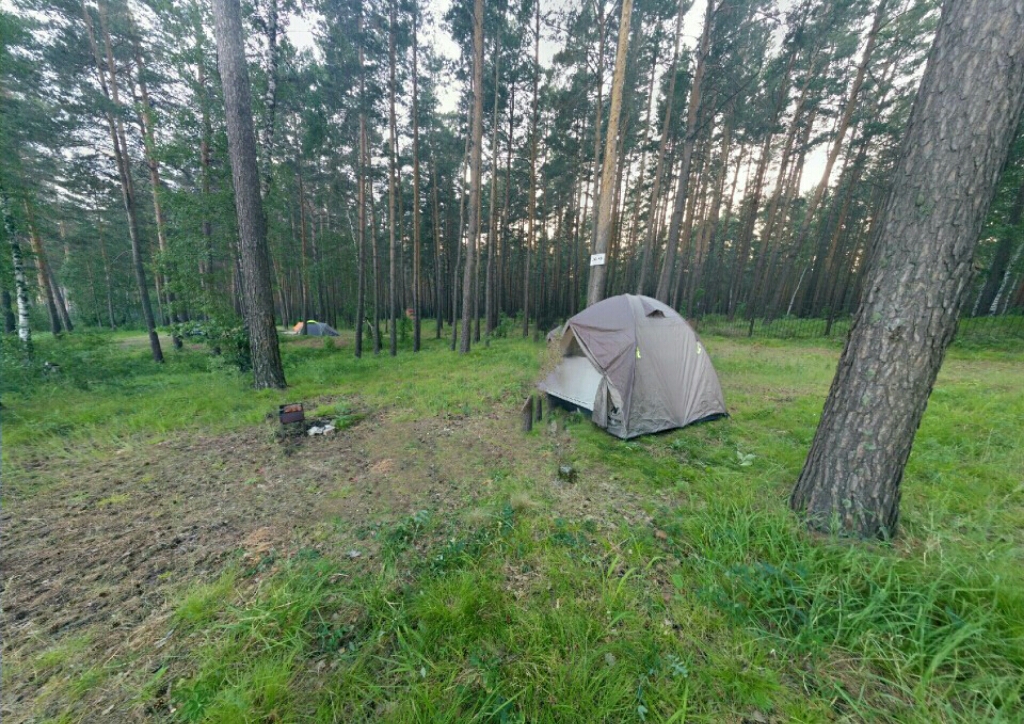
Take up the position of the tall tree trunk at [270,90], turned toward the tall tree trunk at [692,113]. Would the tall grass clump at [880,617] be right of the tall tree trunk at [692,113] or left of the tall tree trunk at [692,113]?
right

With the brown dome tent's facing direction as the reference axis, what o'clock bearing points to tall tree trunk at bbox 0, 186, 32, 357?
The tall tree trunk is roughly at 1 o'clock from the brown dome tent.

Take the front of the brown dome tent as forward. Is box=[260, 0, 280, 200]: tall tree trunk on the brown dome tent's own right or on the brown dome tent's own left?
on the brown dome tent's own right

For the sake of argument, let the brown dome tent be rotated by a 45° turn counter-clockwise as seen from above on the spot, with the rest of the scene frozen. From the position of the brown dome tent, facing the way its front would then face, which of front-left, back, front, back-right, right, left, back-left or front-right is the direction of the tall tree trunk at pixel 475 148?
back-right

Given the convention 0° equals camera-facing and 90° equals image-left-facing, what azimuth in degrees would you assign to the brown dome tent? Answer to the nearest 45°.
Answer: approximately 45°

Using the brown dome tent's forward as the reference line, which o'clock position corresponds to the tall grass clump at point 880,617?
The tall grass clump is roughly at 10 o'clock from the brown dome tent.

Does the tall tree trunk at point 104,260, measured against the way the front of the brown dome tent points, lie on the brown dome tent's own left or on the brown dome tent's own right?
on the brown dome tent's own right

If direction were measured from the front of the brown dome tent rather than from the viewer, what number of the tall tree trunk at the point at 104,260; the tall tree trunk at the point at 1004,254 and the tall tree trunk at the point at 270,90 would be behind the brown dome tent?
1

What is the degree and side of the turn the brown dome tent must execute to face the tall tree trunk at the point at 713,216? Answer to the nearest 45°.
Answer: approximately 135° to its right

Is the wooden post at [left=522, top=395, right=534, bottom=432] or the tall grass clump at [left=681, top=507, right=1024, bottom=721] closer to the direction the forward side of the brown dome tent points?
the wooden post

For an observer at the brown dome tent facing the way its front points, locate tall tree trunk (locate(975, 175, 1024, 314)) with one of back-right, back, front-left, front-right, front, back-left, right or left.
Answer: back

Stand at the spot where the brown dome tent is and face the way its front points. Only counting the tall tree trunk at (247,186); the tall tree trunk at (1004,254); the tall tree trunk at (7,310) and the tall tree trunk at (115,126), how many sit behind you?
1
